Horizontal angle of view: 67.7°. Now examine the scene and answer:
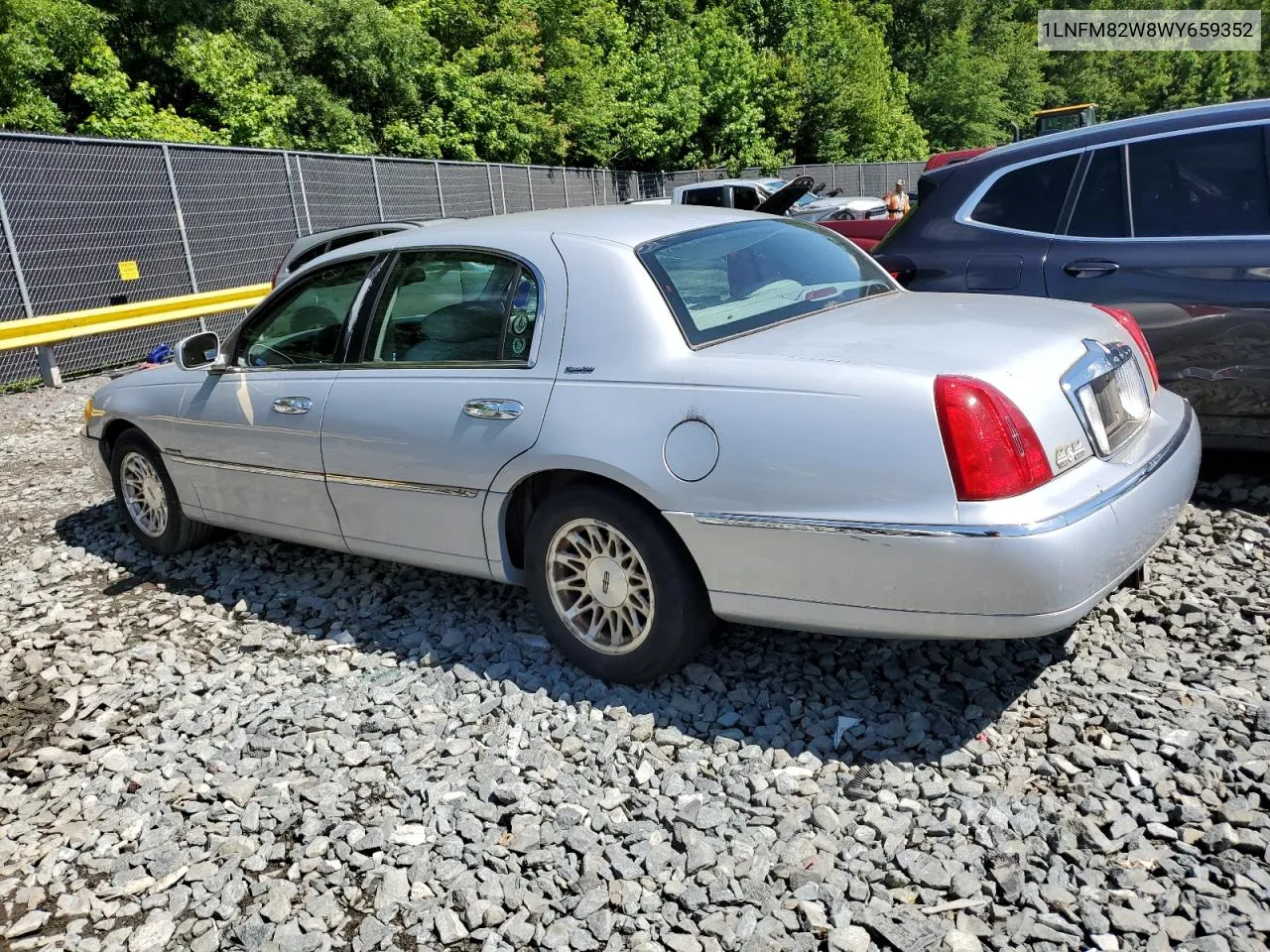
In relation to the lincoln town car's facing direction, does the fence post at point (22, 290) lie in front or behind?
in front

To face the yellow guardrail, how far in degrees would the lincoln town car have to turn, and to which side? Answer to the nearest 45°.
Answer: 0° — it already faces it

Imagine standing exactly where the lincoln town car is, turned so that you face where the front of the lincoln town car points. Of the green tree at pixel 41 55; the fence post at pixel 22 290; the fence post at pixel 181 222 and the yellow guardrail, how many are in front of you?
4

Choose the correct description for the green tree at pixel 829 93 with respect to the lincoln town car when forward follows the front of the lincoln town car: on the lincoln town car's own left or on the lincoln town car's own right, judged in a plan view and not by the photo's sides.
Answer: on the lincoln town car's own right

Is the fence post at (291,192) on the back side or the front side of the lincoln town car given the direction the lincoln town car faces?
on the front side

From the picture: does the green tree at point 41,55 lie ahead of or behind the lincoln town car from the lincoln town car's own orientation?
ahead

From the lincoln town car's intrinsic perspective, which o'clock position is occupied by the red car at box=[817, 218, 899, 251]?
The red car is roughly at 2 o'clock from the lincoln town car.

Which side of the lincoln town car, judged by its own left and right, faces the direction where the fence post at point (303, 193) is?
front

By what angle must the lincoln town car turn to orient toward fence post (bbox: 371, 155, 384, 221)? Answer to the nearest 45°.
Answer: approximately 45° to its right

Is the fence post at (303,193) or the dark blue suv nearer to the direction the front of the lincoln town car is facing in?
the fence post

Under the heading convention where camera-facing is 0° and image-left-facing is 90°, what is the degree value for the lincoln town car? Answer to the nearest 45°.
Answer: approximately 135°

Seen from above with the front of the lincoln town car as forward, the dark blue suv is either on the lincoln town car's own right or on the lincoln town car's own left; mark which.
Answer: on the lincoln town car's own right

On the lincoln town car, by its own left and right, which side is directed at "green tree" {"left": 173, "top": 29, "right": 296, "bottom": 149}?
front
